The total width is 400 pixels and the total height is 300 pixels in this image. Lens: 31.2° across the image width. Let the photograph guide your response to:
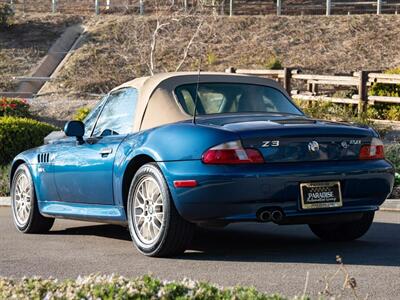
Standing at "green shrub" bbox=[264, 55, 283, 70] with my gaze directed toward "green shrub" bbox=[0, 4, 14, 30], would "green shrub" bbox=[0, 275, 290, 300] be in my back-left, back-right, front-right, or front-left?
back-left

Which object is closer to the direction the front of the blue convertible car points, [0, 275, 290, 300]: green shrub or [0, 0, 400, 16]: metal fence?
the metal fence

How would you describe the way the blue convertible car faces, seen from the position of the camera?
facing away from the viewer and to the left of the viewer

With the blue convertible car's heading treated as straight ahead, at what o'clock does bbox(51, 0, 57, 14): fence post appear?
The fence post is roughly at 1 o'clock from the blue convertible car.

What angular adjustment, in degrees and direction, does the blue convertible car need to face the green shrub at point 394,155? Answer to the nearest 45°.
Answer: approximately 90° to its right

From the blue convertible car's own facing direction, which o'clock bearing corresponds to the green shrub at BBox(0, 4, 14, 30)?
The green shrub is roughly at 1 o'clock from the blue convertible car.

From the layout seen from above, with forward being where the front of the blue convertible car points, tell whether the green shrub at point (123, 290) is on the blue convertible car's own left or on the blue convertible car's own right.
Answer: on the blue convertible car's own left

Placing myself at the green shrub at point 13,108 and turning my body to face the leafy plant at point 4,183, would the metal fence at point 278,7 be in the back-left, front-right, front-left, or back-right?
back-left

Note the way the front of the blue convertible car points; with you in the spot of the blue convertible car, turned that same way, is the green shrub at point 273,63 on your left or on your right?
on your right

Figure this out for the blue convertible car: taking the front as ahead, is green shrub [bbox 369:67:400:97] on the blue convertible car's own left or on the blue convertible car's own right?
on the blue convertible car's own right

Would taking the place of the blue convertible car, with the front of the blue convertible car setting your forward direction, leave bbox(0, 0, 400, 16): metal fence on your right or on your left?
on your right
